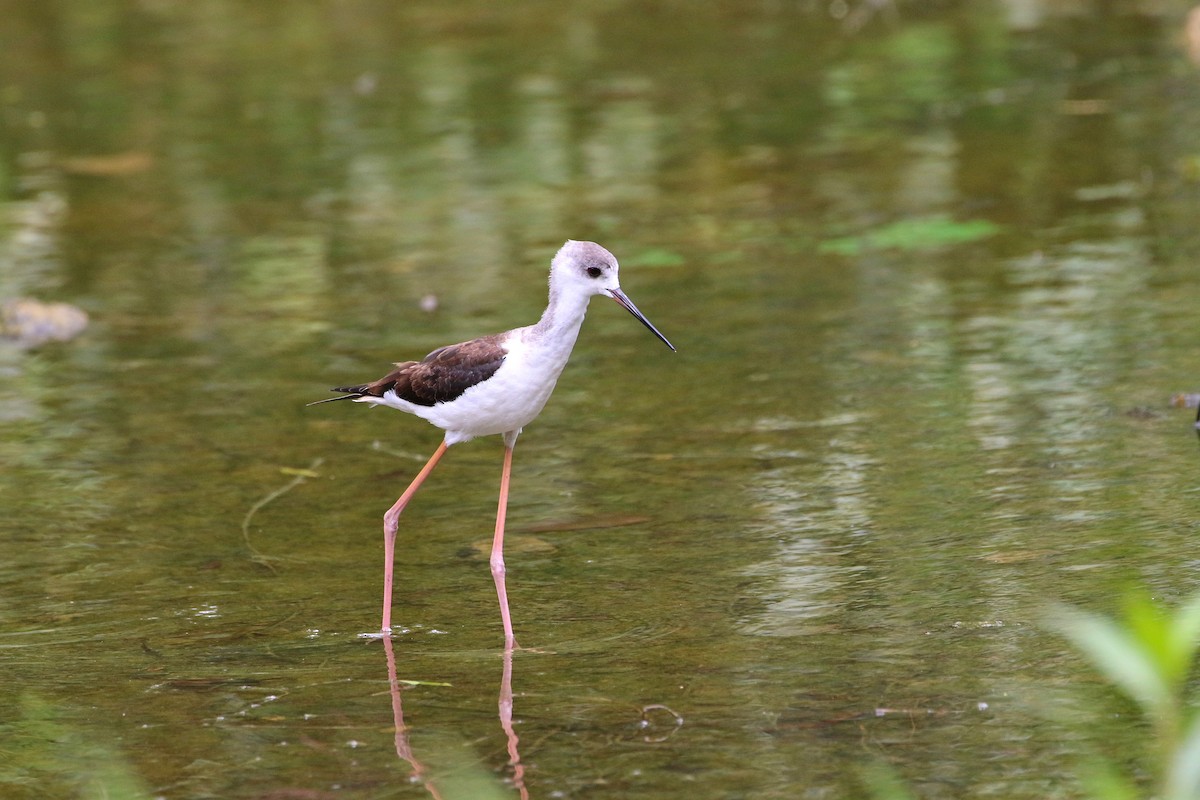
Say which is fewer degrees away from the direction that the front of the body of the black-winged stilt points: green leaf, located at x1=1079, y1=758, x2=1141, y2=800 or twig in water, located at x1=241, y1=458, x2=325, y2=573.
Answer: the green leaf

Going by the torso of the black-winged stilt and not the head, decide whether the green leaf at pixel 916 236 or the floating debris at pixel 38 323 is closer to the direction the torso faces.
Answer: the green leaf

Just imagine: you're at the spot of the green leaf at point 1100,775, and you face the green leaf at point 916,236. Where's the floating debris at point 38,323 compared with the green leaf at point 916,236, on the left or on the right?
left

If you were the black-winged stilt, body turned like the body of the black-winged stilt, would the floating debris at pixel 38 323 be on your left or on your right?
on your left

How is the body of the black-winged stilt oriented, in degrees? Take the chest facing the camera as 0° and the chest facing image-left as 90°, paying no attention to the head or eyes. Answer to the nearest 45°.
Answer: approximately 270°

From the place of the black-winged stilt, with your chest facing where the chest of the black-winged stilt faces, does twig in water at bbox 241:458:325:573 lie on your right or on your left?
on your left

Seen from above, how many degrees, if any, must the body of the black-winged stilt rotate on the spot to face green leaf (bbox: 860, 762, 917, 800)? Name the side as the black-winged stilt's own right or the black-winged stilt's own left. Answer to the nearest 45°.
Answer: approximately 45° to the black-winged stilt's own right

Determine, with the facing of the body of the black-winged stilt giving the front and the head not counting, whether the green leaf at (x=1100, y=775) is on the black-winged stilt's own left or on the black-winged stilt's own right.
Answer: on the black-winged stilt's own right

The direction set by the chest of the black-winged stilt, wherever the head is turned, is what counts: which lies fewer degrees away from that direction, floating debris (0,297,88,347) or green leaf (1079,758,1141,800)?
the green leaf

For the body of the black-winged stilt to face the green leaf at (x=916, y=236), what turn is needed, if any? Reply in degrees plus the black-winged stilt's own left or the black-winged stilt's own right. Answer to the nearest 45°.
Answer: approximately 45° to the black-winged stilt's own left
